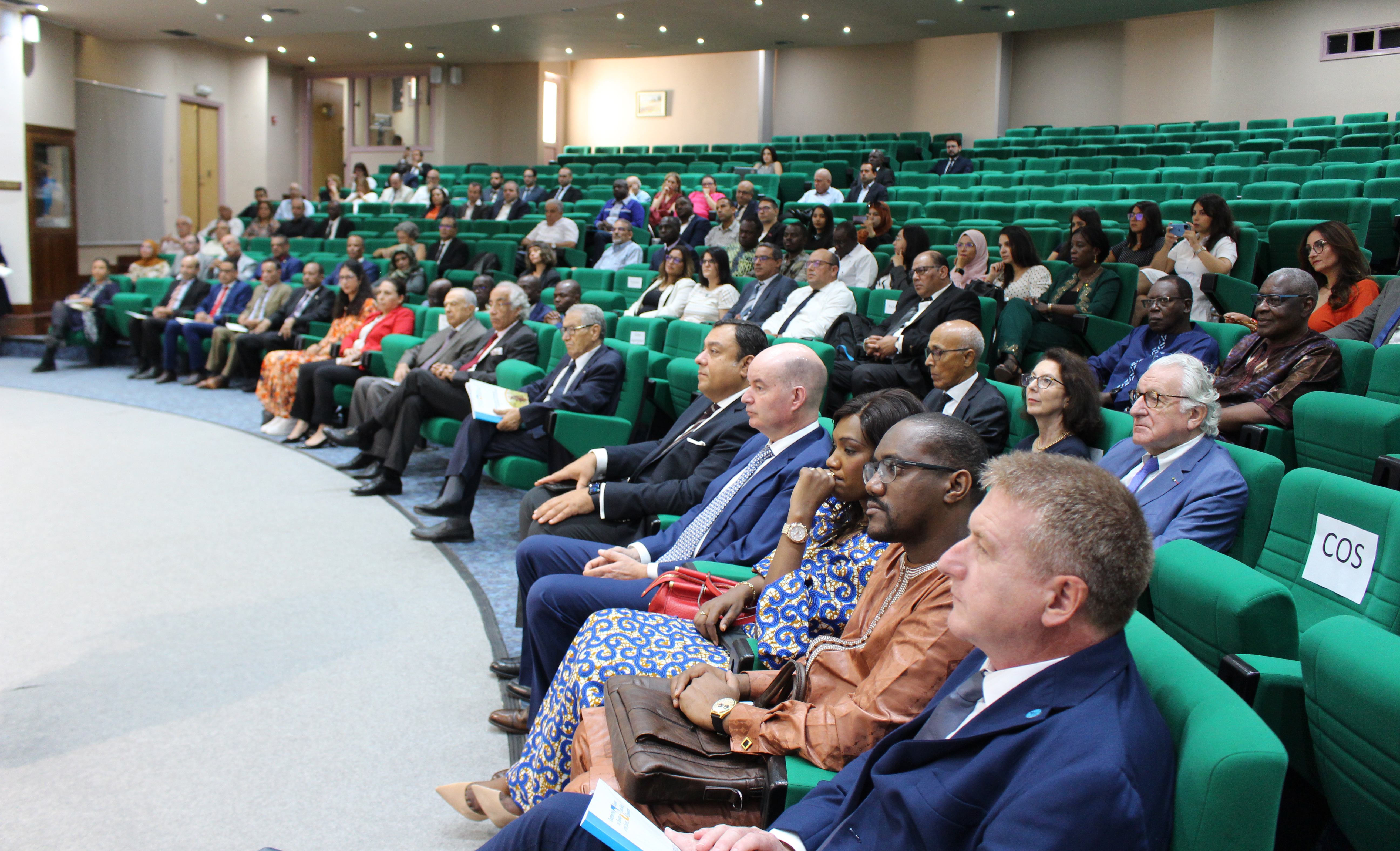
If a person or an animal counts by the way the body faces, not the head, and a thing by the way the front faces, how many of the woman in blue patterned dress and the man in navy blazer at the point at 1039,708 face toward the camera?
0

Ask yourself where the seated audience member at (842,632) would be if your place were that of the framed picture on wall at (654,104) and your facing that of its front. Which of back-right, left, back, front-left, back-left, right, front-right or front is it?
front

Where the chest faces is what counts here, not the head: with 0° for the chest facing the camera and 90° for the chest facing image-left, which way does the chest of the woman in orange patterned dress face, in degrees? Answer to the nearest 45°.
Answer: approximately 45°

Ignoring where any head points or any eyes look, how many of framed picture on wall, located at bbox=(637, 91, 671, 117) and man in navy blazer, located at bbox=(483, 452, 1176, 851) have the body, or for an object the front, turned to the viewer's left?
1

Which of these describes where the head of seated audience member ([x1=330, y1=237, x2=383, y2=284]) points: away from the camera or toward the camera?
toward the camera

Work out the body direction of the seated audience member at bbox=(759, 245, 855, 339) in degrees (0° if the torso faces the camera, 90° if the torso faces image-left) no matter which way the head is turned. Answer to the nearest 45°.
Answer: approximately 45°

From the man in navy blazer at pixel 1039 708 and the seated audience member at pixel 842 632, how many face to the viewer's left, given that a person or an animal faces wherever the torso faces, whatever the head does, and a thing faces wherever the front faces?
2

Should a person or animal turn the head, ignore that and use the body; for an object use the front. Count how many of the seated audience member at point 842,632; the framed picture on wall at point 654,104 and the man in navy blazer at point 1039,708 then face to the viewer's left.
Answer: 2

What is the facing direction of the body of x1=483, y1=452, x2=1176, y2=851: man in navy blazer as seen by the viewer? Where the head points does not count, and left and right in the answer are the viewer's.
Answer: facing to the left of the viewer

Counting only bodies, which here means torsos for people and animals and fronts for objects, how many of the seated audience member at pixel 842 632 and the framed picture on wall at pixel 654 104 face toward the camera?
1

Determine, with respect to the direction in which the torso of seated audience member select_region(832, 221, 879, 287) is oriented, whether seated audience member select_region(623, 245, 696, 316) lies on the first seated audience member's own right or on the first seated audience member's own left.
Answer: on the first seated audience member's own right

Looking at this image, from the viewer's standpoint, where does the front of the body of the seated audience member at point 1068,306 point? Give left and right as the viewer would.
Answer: facing the viewer and to the left of the viewer

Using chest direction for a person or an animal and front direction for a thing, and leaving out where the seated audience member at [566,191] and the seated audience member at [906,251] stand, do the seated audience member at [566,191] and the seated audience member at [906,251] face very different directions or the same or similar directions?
same or similar directions

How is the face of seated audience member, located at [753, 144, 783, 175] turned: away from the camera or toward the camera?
toward the camera

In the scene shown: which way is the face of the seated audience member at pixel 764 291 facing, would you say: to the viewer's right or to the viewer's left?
to the viewer's left
